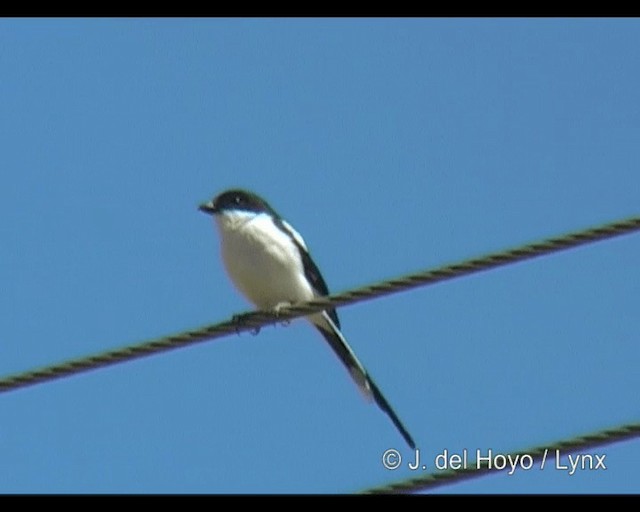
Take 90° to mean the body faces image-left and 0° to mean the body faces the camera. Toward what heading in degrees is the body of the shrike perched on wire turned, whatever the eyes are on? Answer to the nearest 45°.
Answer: approximately 45°
